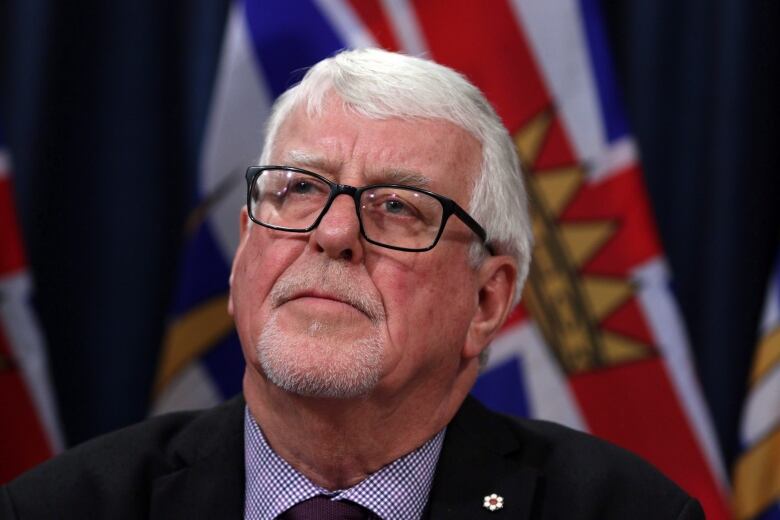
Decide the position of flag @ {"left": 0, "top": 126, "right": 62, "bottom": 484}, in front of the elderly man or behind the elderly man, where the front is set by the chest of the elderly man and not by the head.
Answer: behind

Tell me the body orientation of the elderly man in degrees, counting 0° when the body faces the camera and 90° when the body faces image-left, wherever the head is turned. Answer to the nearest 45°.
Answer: approximately 0°

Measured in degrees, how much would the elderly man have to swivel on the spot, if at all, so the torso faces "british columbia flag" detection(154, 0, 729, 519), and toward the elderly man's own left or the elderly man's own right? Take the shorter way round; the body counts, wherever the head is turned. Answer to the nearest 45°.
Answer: approximately 135° to the elderly man's own left
